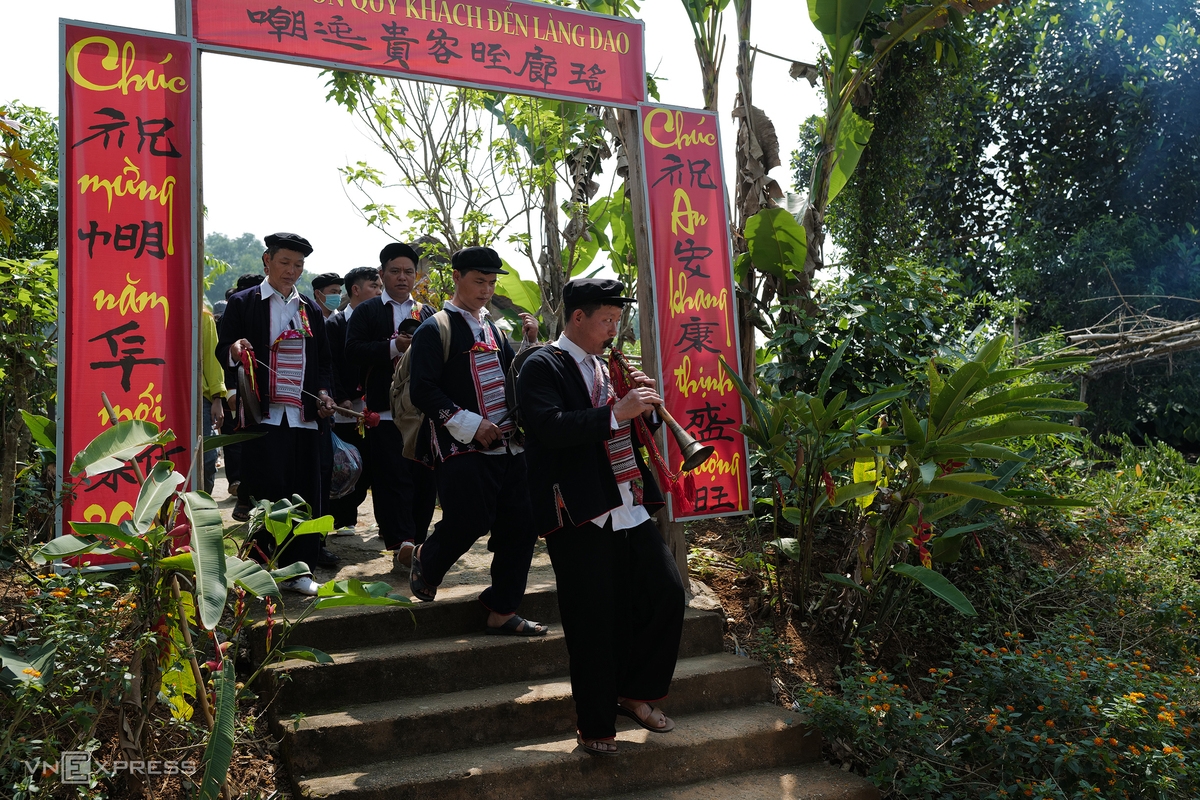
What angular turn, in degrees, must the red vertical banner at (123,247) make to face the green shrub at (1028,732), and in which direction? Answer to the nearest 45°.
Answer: approximately 45° to its left

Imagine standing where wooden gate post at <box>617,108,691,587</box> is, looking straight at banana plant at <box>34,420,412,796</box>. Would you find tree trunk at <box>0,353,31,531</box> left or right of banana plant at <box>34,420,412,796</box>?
right

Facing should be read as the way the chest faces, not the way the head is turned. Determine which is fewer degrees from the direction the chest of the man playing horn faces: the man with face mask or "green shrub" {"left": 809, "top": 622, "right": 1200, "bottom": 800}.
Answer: the green shrub

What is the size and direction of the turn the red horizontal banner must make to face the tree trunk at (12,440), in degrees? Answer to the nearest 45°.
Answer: approximately 90° to its right

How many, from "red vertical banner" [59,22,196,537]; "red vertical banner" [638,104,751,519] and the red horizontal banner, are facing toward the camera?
3

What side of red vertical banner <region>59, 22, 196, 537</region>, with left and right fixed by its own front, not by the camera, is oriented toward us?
front

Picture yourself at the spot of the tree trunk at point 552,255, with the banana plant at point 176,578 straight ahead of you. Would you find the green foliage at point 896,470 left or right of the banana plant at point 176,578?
left

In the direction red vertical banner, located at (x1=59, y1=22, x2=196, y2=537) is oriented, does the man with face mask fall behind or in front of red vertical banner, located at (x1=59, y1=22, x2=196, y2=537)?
behind

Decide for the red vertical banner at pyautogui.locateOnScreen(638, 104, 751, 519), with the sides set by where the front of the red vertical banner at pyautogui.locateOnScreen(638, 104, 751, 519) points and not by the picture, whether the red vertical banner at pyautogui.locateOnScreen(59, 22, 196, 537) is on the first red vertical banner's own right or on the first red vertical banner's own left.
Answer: on the first red vertical banner's own right

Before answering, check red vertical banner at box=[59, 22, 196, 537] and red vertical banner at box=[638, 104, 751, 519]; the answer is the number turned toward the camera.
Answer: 2

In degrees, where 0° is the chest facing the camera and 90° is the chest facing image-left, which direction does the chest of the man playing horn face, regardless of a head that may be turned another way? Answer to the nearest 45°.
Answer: approximately 315°

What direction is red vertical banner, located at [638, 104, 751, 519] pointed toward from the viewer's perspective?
toward the camera

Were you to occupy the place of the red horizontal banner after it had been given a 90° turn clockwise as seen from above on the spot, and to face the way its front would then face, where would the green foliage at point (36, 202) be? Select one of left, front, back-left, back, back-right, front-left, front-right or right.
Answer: front-right
